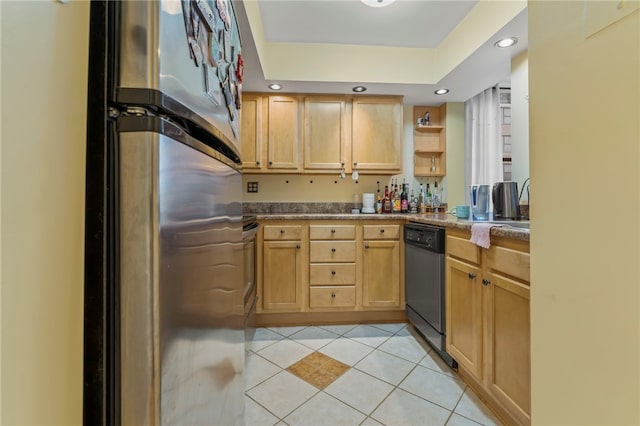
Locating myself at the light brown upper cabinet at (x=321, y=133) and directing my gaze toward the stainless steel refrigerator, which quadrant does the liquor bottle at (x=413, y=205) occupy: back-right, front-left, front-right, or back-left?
back-left

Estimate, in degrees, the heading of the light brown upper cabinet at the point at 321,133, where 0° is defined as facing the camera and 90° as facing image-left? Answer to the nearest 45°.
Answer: approximately 0°

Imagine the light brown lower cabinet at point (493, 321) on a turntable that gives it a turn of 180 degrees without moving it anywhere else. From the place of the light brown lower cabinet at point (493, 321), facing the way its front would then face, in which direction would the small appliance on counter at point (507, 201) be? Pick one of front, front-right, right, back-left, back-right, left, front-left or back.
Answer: front-left

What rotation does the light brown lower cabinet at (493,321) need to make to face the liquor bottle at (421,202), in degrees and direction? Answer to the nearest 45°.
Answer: approximately 135° to its right

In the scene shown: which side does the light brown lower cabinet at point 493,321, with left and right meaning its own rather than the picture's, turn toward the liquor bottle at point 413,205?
right

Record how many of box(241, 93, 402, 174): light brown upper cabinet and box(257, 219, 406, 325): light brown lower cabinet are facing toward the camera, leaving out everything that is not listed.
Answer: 2

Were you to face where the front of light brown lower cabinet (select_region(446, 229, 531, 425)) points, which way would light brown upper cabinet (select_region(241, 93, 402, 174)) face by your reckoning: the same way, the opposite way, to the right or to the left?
to the left

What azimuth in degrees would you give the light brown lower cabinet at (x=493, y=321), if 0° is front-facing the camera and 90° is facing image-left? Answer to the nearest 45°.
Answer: approximately 45°
